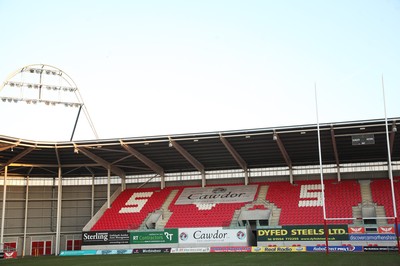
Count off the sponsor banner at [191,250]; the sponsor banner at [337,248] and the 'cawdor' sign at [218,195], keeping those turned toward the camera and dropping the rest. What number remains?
3

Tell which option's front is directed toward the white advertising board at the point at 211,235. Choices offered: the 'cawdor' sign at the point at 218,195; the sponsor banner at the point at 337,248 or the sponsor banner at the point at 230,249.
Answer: the 'cawdor' sign

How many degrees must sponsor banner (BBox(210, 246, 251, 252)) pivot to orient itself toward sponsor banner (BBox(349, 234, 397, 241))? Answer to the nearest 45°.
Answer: approximately 90° to its left

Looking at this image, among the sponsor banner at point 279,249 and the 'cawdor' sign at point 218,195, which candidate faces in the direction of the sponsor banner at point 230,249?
the 'cawdor' sign

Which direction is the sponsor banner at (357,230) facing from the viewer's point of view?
toward the camera

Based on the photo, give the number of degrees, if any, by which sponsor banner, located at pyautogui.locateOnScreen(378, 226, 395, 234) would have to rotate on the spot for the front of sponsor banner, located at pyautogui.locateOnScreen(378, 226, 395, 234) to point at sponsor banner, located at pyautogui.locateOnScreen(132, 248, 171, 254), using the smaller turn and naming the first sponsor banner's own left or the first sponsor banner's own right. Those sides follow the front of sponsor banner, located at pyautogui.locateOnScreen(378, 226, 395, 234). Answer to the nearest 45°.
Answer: approximately 90° to the first sponsor banner's own right

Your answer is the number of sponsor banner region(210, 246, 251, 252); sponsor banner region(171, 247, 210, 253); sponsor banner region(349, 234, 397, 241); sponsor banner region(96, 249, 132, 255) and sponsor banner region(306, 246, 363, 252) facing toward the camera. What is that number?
5

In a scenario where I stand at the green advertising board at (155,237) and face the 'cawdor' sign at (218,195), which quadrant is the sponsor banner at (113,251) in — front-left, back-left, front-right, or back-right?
back-left

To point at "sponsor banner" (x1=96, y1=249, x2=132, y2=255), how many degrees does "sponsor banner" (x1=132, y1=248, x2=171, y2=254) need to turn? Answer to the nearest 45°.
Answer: approximately 90° to its right

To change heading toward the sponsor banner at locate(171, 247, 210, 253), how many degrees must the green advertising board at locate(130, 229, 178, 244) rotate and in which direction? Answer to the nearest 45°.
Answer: approximately 45° to its left

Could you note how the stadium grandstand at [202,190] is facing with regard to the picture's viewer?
facing the viewer

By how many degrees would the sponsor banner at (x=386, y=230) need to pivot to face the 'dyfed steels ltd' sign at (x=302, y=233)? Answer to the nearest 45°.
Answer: approximately 90° to its right

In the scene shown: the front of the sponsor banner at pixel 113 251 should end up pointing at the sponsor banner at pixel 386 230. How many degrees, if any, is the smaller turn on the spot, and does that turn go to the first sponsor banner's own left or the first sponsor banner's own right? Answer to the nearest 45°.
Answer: approximately 45° to the first sponsor banner's own left

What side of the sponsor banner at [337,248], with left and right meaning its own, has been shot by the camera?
front

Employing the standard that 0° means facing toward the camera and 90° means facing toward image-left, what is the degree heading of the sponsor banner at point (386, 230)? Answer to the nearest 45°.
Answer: approximately 0°
